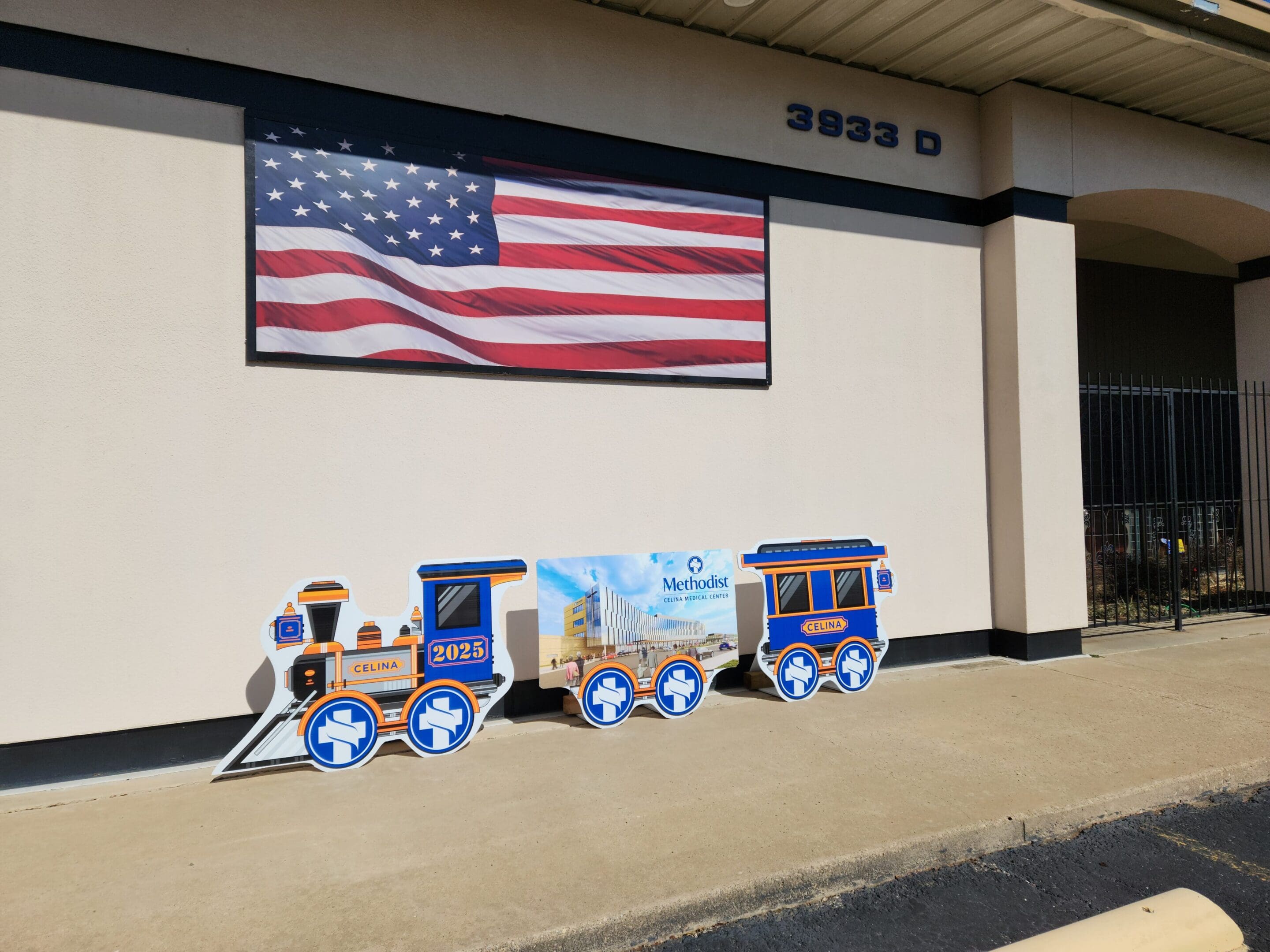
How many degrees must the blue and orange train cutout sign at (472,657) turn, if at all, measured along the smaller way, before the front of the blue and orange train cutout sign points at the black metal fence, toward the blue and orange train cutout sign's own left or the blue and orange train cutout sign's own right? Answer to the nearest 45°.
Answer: approximately 135° to the blue and orange train cutout sign's own left
